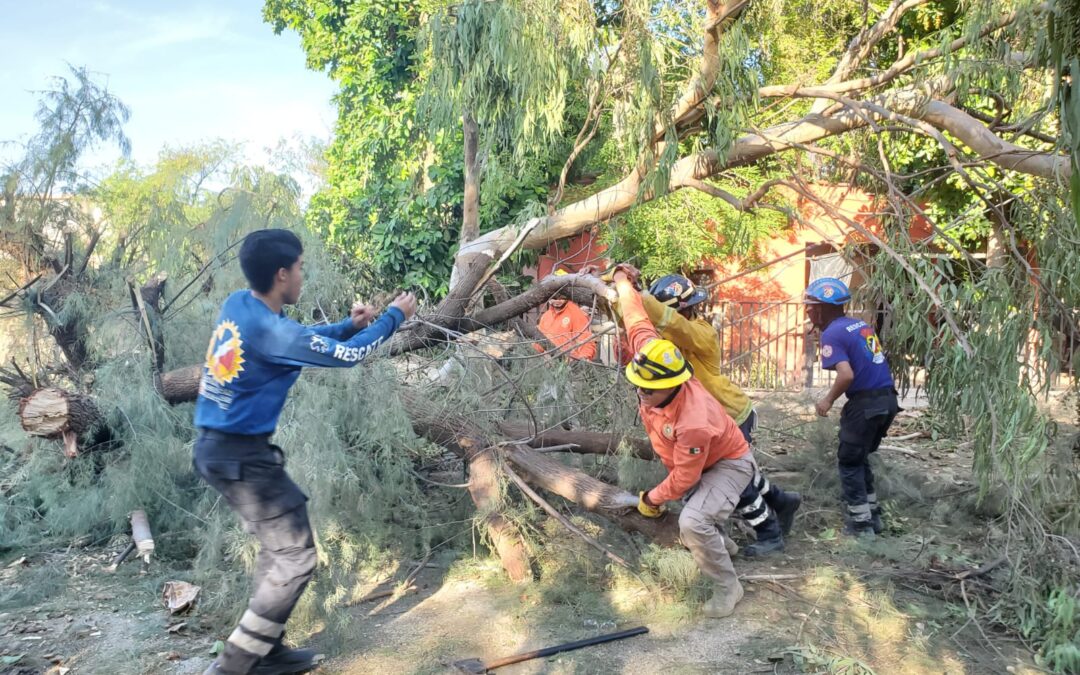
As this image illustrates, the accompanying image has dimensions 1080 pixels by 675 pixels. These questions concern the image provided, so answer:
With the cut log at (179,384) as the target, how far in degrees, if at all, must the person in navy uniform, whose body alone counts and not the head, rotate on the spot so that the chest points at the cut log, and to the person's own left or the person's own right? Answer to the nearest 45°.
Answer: approximately 45° to the person's own left

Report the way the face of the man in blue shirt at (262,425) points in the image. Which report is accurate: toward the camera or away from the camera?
away from the camera

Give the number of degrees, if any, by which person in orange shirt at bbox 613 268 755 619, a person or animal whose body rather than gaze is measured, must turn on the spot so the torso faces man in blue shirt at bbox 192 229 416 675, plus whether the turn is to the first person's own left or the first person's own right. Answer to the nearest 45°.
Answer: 0° — they already face them

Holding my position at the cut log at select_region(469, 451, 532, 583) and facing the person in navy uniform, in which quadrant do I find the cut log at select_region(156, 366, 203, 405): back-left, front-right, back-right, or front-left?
back-left

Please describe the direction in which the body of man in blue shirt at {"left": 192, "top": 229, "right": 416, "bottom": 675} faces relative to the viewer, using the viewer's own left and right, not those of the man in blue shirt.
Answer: facing away from the viewer and to the right of the viewer

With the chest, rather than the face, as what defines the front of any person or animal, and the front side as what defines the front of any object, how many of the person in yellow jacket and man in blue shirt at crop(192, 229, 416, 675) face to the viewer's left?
1

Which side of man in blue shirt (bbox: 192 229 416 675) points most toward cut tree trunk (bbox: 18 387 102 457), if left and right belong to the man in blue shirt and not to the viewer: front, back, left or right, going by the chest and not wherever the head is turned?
left

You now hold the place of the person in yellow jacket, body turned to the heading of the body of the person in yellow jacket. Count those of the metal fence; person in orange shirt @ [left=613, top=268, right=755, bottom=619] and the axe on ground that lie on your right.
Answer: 1

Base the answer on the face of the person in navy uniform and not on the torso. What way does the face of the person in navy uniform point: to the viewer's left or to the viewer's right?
to the viewer's left

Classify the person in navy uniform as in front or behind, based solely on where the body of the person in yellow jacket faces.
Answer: behind

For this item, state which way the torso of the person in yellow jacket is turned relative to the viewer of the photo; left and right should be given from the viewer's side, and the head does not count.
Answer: facing to the left of the viewer

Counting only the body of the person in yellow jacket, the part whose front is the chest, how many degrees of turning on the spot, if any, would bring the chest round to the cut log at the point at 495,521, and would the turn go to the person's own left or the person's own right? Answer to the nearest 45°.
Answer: approximately 45° to the person's own left

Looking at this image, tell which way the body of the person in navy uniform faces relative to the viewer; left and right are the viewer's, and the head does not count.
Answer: facing away from the viewer and to the left of the viewer

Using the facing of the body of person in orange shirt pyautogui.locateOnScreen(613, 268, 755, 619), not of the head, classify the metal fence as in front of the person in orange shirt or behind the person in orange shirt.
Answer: behind
